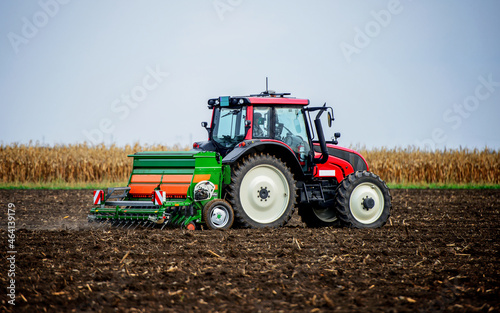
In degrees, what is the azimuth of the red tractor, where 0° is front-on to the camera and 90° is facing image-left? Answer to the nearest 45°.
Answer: approximately 225°
